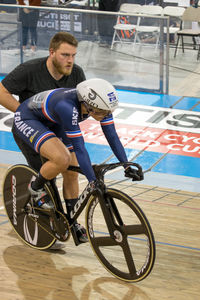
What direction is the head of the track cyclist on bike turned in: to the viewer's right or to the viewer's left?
to the viewer's right

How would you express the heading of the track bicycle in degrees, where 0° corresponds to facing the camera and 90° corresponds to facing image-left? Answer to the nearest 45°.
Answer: approximately 315°

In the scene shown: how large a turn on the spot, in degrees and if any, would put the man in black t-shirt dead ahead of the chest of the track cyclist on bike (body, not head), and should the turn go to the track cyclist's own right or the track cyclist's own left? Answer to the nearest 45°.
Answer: approximately 135° to the track cyclist's own left
